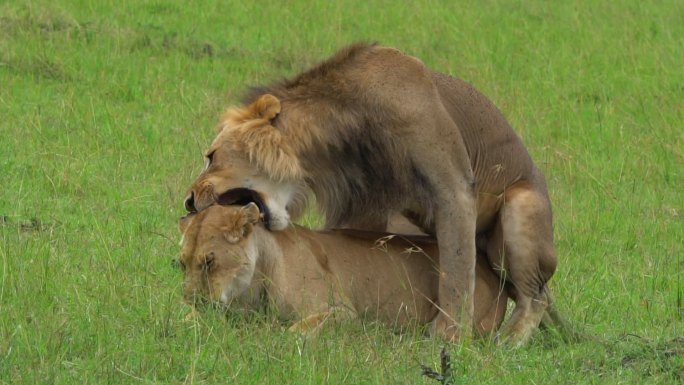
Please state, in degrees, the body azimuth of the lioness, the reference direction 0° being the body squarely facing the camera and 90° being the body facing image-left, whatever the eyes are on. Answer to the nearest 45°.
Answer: approximately 90°

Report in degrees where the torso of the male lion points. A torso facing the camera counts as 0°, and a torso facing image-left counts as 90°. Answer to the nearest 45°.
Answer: approximately 90°
